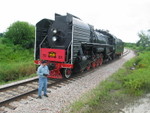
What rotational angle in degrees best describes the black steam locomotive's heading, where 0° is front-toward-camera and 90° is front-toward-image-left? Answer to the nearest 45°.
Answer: approximately 45°

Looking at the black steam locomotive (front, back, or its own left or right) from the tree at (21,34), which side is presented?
right
